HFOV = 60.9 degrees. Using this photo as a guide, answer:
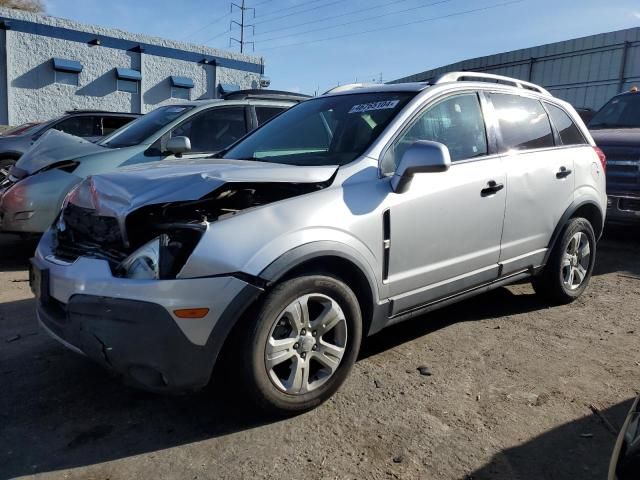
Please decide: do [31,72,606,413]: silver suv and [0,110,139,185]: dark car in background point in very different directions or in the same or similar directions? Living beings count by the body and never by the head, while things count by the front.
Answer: same or similar directions

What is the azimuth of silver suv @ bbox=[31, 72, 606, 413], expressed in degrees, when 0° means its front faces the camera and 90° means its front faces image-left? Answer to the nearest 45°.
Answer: approximately 45°

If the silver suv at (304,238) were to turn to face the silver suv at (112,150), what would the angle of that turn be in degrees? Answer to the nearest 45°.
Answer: approximately 90° to its right

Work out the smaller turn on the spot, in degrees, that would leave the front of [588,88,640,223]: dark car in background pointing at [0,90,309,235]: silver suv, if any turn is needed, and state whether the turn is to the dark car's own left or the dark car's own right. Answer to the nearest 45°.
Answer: approximately 45° to the dark car's own right

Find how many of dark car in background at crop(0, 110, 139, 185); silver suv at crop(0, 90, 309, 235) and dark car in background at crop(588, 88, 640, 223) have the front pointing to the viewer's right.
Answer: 0

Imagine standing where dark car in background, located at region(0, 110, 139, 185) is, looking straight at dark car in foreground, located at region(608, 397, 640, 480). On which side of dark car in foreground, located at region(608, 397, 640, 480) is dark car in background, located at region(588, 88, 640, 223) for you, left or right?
left

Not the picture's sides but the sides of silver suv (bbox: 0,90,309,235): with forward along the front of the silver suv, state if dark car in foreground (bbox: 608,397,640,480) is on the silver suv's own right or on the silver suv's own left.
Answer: on the silver suv's own left

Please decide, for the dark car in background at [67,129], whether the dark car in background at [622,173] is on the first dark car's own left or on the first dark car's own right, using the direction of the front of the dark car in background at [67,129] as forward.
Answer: on the first dark car's own left

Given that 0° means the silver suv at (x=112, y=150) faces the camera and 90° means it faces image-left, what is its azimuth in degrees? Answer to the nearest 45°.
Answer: approximately 45°

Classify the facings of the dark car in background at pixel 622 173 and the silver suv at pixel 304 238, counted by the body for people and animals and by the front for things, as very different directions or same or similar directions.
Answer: same or similar directions

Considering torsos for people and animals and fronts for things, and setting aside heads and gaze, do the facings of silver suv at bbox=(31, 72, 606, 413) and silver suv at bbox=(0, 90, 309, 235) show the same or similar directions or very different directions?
same or similar directions

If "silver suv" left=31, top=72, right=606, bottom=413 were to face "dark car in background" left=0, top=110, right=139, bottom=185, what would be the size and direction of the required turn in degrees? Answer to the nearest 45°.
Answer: approximately 90° to its right

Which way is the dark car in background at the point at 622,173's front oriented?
toward the camera

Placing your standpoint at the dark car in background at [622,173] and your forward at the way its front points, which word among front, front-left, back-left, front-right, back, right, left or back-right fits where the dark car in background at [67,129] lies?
right

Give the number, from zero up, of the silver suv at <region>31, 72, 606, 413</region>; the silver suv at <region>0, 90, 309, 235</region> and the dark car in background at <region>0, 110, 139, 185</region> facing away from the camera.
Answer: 0

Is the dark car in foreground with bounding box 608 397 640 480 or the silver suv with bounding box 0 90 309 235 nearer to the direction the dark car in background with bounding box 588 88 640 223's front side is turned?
the dark car in foreground
